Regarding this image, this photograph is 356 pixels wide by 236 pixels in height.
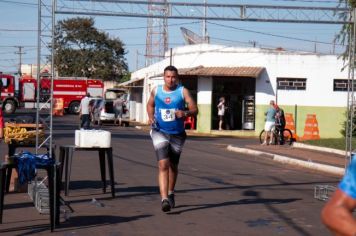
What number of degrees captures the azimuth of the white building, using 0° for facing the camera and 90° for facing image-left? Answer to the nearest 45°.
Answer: approximately 0°

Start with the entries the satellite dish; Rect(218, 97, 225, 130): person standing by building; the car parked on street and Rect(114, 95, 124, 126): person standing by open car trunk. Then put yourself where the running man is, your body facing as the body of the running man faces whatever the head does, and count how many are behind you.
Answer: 4

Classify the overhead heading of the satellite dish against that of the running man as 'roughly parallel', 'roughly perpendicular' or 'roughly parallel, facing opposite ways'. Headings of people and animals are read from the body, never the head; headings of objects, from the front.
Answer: roughly perpendicular

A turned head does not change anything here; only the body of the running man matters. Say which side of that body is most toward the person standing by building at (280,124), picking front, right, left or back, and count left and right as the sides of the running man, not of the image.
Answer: back

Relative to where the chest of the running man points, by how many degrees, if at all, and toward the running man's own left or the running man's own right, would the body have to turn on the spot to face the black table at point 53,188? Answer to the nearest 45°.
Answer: approximately 45° to the running man's own right

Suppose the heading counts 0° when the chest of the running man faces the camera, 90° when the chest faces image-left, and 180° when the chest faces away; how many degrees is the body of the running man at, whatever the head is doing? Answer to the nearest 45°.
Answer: approximately 0°
